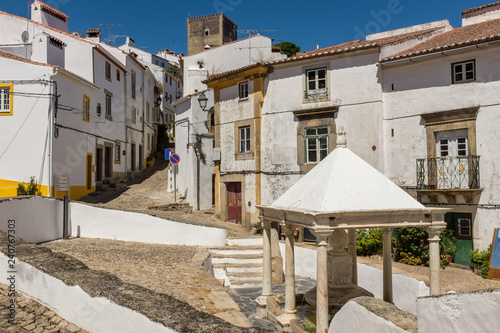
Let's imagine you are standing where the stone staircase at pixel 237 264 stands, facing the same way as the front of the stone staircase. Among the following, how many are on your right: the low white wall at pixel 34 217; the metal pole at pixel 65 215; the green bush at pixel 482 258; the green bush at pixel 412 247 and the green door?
2

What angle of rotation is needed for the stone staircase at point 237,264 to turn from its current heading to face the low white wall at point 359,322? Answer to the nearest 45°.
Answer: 0° — it already faces it

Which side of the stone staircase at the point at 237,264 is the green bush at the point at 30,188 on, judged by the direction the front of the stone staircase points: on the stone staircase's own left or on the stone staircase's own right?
on the stone staircase's own right

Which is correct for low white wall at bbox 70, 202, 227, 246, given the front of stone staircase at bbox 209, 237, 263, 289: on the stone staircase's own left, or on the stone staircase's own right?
on the stone staircase's own right

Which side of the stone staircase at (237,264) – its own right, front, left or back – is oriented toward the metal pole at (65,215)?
right

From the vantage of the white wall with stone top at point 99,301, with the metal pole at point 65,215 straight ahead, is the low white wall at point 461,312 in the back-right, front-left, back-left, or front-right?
back-right

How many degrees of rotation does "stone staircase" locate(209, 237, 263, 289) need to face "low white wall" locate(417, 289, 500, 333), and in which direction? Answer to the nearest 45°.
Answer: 0° — it already faces it

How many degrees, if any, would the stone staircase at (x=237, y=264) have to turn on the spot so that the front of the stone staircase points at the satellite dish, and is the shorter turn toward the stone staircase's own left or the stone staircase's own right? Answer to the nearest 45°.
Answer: approximately 135° to the stone staircase's own right

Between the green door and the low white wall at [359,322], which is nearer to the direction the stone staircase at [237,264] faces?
the low white wall

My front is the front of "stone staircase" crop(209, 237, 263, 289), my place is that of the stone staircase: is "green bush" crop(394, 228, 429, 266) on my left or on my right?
on my left

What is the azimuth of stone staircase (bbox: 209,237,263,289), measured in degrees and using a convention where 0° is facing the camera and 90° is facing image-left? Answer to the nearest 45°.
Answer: approximately 0°
